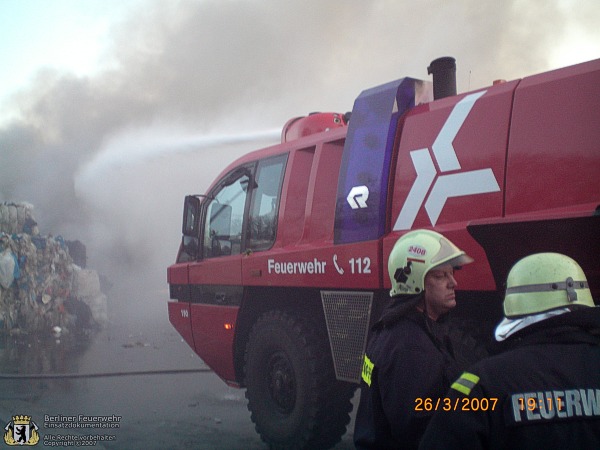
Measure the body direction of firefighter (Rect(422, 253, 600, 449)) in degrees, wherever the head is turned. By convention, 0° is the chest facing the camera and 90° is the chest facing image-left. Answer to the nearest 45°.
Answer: approximately 135°

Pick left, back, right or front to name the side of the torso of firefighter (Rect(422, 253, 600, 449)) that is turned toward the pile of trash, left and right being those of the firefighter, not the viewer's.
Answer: front

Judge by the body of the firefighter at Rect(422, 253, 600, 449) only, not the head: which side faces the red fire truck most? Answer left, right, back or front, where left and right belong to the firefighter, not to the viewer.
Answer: front
